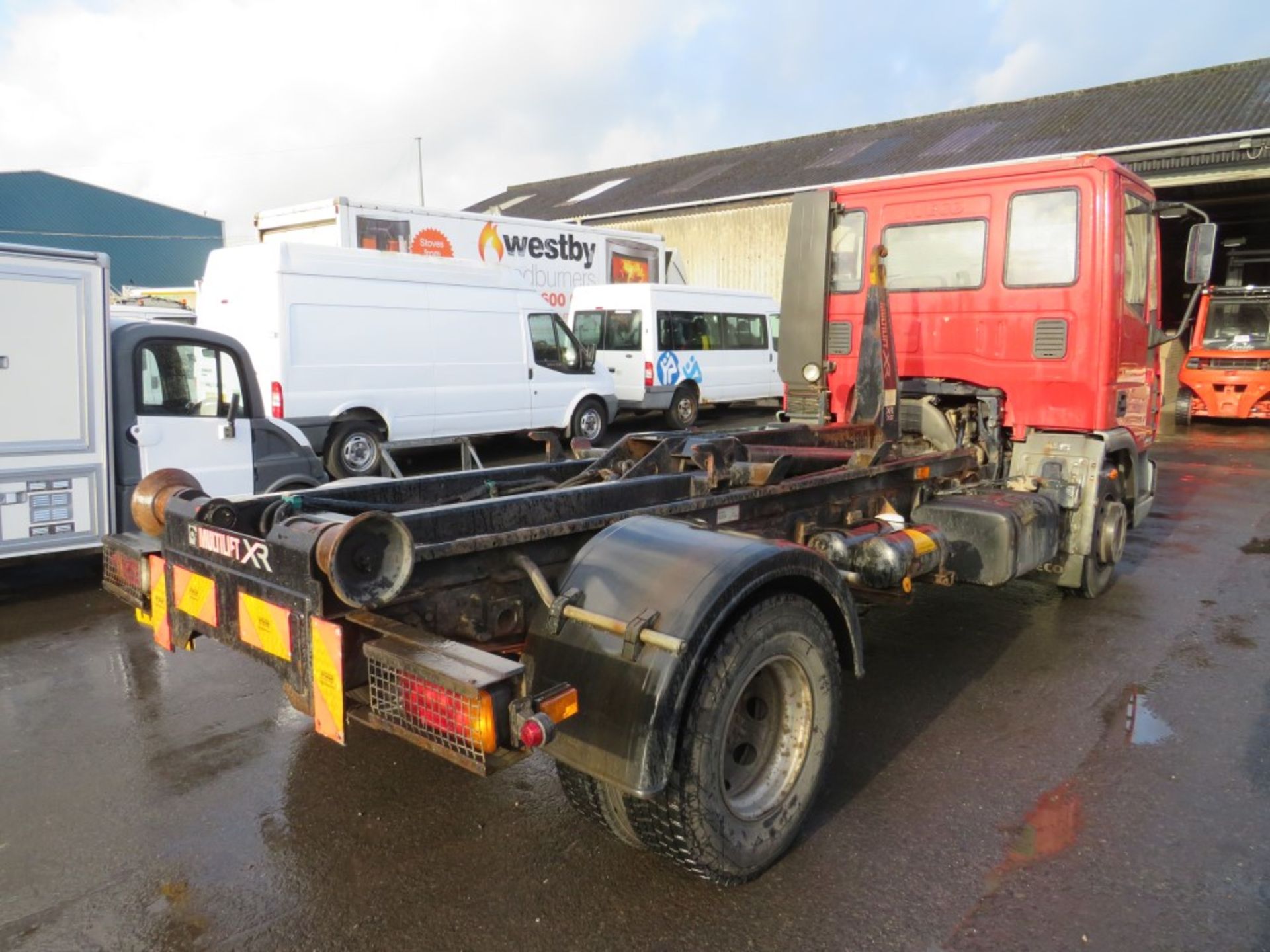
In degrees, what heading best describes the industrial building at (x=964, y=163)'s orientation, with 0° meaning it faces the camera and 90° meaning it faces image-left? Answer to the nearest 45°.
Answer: approximately 45°

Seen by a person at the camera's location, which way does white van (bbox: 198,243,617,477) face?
facing away from the viewer and to the right of the viewer

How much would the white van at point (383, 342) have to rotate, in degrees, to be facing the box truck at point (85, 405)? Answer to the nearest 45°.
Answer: approximately 135° to its right

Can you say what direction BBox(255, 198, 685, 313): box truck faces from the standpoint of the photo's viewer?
facing away from the viewer and to the right of the viewer

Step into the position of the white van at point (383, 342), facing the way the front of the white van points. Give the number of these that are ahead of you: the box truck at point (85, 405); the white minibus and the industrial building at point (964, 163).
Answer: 2

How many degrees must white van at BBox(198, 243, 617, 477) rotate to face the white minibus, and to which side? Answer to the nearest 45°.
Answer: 0° — it already faces it

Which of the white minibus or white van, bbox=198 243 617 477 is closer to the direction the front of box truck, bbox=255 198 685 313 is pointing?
the white minibus

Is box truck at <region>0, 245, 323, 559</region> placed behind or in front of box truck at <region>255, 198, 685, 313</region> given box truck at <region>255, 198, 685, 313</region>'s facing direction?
behind

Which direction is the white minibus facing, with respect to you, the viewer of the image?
facing away from the viewer and to the right of the viewer
